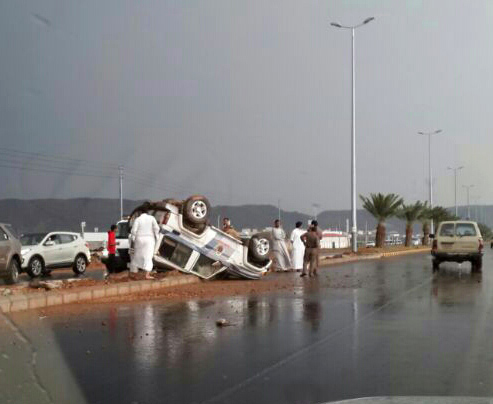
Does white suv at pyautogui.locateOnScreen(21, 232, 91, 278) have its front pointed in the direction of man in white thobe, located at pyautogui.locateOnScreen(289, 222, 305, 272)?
no

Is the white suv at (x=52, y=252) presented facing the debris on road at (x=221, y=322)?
no

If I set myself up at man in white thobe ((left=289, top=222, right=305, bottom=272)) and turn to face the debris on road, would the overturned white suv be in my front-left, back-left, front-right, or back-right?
front-right

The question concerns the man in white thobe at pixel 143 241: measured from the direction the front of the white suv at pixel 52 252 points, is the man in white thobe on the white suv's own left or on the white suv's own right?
on the white suv's own left

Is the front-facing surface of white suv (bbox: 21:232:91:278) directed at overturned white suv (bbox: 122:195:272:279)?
no

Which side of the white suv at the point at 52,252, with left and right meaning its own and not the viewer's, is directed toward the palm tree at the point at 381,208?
back

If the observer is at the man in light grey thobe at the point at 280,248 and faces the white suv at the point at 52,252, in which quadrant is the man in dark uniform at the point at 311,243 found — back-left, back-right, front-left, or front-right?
back-left

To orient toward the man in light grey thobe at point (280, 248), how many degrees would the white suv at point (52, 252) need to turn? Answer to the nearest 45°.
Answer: approximately 135° to its left
